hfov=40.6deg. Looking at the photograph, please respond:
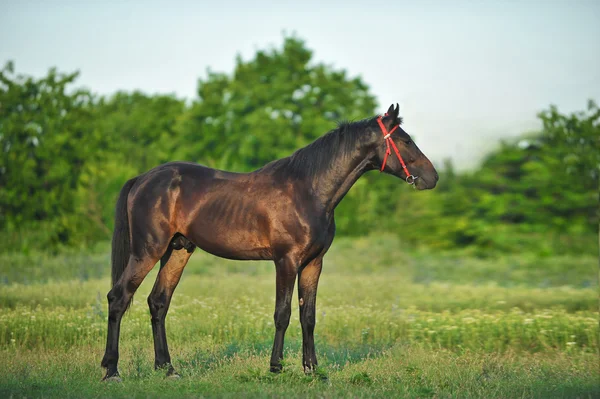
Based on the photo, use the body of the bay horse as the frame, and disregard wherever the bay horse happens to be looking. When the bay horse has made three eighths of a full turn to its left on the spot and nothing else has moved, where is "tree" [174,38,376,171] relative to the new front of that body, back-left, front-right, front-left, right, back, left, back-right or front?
front-right

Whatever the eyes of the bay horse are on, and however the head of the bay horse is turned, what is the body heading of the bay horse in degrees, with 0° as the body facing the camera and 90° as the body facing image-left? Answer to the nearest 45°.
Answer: approximately 270°

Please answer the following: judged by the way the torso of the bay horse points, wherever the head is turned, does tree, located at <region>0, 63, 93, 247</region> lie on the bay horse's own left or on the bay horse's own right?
on the bay horse's own left
